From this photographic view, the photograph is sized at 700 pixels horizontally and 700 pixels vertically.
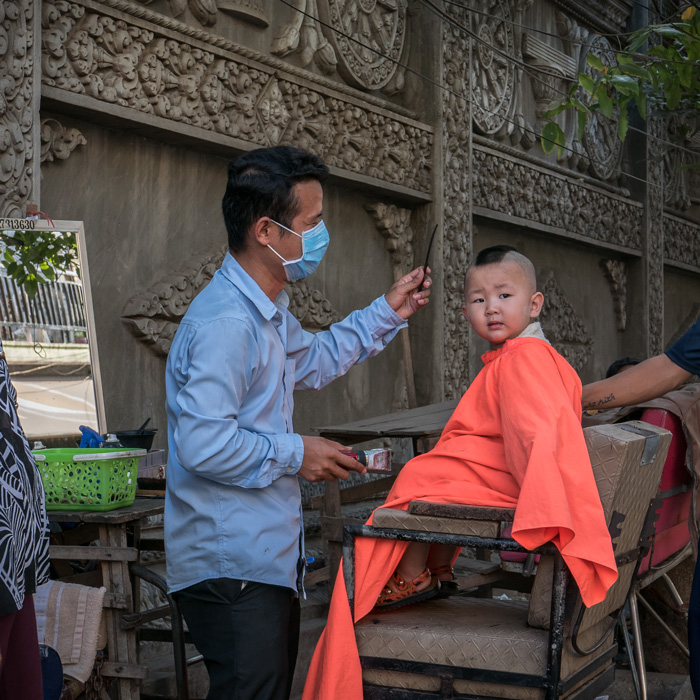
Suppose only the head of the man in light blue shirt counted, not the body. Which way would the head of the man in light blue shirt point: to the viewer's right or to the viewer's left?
to the viewer's right

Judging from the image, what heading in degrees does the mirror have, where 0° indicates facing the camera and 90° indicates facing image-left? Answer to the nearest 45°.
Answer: approximately 0°

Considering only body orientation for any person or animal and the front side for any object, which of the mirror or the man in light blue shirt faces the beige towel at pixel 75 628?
the mirror

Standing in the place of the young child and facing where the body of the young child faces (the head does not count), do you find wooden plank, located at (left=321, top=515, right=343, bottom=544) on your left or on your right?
on your right

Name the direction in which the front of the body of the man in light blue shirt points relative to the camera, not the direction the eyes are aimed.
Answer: to the viewer's right

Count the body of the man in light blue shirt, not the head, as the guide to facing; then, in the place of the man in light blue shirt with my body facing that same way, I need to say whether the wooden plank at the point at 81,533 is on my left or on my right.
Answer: on my left

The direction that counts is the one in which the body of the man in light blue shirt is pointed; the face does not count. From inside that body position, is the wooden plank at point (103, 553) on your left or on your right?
on your left
